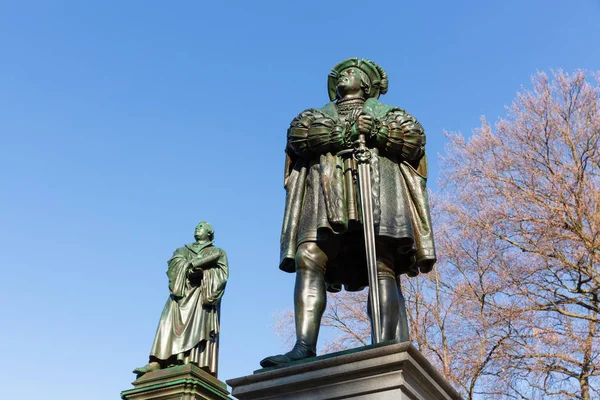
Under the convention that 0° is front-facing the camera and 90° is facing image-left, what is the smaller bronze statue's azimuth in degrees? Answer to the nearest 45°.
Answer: approximately 45°

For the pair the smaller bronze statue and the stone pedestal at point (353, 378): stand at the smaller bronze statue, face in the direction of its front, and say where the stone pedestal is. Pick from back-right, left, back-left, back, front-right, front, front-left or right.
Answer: front-left

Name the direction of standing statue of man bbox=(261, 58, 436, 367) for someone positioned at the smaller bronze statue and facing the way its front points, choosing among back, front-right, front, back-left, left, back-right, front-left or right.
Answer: front-left
